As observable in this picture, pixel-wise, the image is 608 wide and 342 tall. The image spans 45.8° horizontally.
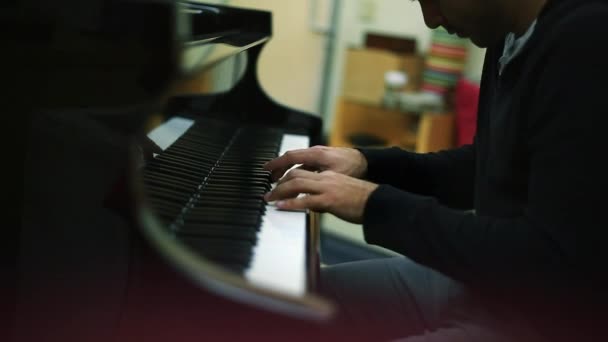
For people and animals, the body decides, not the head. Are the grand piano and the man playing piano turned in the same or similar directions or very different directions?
very different directions

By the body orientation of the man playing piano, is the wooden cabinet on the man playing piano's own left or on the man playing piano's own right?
on the man playing piano's own right

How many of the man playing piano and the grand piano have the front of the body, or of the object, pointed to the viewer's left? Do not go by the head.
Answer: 1

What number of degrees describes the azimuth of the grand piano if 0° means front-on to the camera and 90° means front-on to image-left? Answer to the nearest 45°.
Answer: approximately 270°

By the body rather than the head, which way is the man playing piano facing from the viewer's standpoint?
to the viewer's left

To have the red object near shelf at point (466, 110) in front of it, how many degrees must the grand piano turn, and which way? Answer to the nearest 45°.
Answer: approximately 45° to its left
